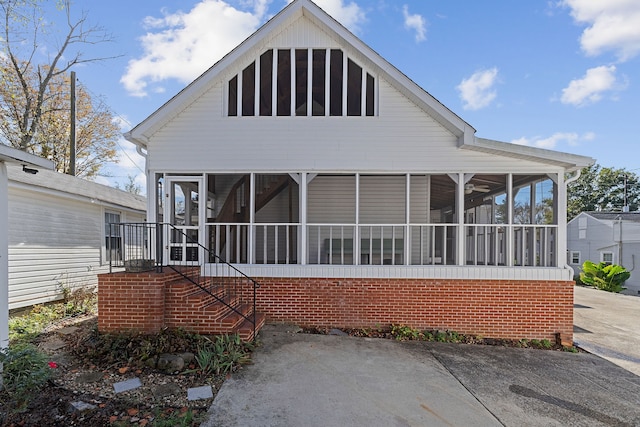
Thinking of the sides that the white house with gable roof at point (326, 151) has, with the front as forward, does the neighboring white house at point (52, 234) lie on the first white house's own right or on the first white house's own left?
on the first white house's own right

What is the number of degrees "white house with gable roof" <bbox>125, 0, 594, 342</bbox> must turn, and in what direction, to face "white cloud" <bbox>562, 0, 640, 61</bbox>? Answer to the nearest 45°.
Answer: approximately 135° to its left

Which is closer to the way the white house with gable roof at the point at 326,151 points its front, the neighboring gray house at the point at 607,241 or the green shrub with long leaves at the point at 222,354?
the green shrub with long leaves

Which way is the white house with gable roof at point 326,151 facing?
toward the camera

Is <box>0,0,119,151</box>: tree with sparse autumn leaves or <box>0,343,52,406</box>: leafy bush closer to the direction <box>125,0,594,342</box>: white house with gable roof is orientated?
the leafy bush

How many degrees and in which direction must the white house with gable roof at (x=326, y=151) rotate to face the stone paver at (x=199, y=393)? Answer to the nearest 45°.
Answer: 0° — it already faces it
